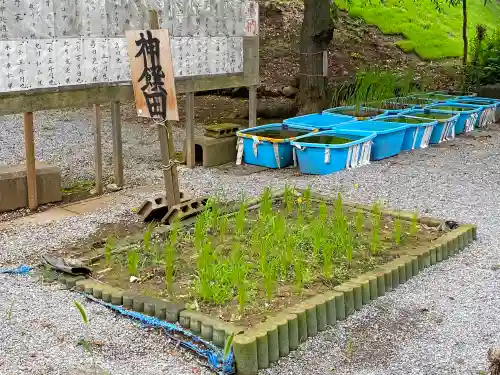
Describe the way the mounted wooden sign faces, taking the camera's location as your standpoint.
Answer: facing the viewer

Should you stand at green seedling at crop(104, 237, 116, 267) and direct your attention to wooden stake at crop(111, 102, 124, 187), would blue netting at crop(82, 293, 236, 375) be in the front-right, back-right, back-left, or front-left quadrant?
back-right

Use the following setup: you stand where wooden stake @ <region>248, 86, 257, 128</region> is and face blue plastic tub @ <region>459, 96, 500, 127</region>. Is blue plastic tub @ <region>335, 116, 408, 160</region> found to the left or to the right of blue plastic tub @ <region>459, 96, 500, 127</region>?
right

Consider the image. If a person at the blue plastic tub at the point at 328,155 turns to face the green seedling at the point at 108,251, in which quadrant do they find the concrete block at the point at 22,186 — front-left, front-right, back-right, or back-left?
front-right

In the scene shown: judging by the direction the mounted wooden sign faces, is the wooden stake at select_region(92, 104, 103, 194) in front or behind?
behind

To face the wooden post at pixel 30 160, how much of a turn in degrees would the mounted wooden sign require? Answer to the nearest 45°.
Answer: approximately 135° to its right

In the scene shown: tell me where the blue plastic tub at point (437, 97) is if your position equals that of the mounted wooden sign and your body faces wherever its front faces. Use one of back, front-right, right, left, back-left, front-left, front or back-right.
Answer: back-left

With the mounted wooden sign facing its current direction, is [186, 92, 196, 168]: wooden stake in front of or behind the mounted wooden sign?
behind

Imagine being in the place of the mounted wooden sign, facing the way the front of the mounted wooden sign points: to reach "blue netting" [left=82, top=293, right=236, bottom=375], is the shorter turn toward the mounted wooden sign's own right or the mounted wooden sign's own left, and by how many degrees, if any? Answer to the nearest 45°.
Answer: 0° — it already faces it

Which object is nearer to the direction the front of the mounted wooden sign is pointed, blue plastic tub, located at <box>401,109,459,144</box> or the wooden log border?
the wooden log border

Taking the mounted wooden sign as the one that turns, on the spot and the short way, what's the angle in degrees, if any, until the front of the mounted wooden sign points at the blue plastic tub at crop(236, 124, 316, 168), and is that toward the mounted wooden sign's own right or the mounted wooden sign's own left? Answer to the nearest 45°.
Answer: approximately 135° to the mounted wooden sign's own left

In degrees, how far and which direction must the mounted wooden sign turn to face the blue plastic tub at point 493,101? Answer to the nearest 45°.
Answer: approximately 135° to its left

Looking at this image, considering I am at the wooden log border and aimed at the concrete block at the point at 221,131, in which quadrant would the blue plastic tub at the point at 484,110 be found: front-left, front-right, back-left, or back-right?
front-right

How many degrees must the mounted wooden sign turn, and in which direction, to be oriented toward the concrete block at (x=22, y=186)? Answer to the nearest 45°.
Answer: approximately 135° to its right

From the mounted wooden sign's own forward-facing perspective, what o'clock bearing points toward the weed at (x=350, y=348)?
The weed is roughly at 11 o'clock from the mounted wooden sign.
